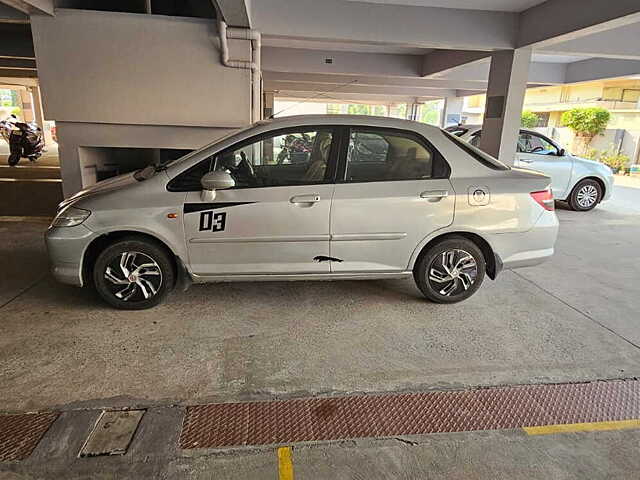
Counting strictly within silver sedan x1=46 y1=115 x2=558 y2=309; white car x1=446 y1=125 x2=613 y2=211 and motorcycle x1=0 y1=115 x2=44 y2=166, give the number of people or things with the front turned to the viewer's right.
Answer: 1

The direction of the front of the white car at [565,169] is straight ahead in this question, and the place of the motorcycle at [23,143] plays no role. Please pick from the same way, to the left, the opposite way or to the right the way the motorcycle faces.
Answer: to the right

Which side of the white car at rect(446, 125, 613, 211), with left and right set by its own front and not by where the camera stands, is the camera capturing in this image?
right

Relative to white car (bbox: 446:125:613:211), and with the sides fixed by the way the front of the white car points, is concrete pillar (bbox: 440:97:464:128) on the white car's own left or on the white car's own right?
on the white car's own left

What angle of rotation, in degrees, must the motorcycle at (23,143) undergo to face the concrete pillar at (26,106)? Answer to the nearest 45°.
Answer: approximately 135° to its right

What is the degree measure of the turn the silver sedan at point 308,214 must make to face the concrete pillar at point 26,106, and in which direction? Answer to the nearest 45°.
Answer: approximately 45° to its right

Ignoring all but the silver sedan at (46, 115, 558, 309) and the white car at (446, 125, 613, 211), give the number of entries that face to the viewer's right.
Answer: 1

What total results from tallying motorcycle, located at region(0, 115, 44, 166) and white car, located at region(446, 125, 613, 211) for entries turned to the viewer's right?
1

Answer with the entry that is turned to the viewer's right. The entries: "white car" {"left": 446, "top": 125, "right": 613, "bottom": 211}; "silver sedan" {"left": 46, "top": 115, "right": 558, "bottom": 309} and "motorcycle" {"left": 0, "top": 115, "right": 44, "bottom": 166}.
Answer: the white car

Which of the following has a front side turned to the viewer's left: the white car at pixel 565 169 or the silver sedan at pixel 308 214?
the silver sedan

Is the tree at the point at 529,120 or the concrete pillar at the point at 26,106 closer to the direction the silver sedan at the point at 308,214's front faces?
the concrete pillar

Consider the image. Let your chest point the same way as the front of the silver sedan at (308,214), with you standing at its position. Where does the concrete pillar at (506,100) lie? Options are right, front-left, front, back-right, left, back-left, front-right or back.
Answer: back-right

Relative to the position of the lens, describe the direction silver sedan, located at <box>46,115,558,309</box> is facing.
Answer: facing to the left of the viewer

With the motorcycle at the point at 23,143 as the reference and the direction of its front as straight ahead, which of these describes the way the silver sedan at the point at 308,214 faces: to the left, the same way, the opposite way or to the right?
to the right

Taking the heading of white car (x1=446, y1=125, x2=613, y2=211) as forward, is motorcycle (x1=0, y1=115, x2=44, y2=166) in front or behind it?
behind
